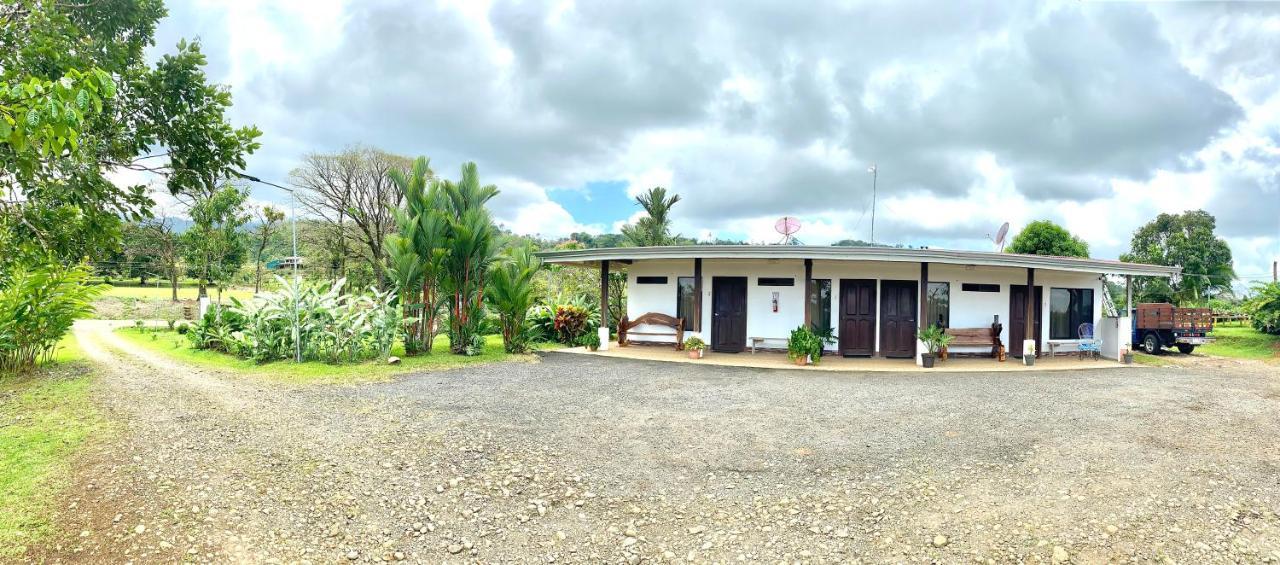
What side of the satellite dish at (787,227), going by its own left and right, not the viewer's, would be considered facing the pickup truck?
left

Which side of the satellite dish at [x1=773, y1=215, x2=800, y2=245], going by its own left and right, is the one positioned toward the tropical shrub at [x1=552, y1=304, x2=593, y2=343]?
right

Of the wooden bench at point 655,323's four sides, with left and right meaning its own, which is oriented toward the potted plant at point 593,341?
right

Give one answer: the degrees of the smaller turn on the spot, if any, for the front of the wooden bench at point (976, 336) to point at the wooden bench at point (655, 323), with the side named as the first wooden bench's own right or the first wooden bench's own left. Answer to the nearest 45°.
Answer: approximately 90° to the first wooden bench's own right

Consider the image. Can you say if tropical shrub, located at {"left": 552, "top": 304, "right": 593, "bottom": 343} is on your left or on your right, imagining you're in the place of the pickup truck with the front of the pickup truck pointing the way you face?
on your left

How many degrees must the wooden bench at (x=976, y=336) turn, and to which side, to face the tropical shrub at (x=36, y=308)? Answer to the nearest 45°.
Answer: approximately 45° to its right

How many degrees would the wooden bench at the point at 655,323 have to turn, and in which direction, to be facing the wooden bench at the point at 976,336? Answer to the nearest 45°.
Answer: approximately 90° to its left

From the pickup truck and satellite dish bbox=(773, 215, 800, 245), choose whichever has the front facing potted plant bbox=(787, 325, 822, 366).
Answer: the satellite dish

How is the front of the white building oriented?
toward the camera

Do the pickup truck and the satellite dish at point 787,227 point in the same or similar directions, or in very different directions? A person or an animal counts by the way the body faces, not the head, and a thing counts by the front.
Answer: very different directions

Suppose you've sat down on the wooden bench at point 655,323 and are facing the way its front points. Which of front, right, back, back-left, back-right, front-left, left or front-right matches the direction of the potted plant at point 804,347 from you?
front-left

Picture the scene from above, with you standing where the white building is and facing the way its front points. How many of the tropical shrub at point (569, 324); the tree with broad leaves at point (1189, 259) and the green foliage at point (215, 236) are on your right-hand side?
2

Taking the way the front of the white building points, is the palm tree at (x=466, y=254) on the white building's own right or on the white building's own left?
on the white building's own right

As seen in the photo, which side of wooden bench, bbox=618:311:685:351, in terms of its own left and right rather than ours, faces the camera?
front

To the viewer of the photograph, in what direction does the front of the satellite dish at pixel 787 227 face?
facing the viewer

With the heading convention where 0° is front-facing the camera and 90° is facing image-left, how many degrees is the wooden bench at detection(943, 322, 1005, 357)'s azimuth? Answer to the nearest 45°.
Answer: approximately 0°

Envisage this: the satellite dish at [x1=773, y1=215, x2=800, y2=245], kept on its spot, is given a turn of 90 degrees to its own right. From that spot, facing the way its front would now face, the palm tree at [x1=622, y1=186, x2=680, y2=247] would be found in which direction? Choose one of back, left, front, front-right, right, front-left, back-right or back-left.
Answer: front-right
